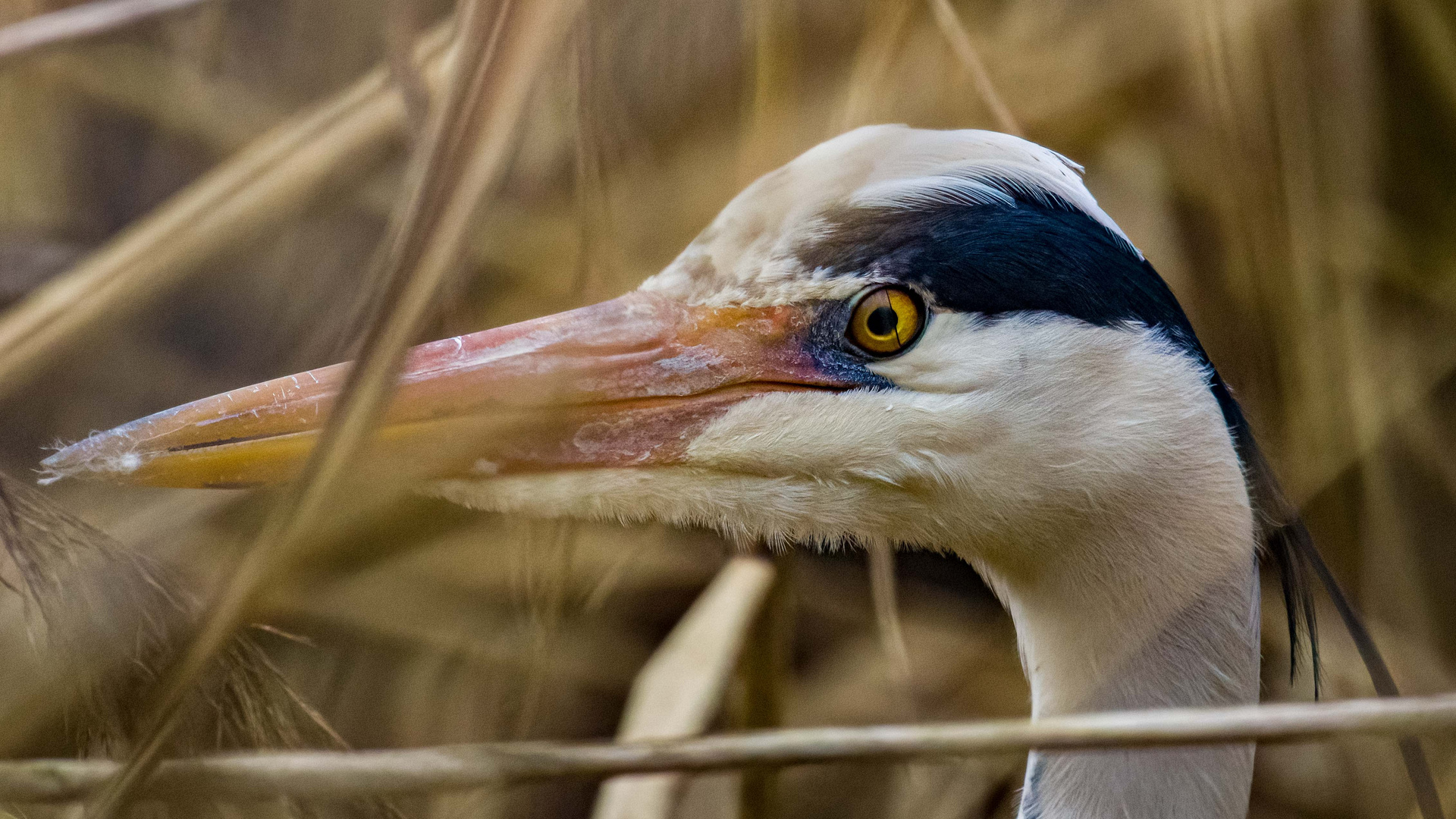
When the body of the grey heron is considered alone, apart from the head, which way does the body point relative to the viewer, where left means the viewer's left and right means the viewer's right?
facing to the left of the viewer

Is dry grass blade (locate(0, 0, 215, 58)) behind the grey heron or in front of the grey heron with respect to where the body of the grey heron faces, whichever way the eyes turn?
in front

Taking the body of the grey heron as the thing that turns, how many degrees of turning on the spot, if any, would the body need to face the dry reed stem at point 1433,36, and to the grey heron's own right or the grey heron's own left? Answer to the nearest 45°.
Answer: approximately 135° to the grey heron's own right

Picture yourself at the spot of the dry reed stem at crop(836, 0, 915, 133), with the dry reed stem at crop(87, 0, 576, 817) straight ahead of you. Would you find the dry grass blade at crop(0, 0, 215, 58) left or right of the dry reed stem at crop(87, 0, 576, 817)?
right

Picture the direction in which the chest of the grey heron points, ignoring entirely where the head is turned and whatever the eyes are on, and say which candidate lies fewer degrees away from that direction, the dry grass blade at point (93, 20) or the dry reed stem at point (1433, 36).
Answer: the dry grass blade
